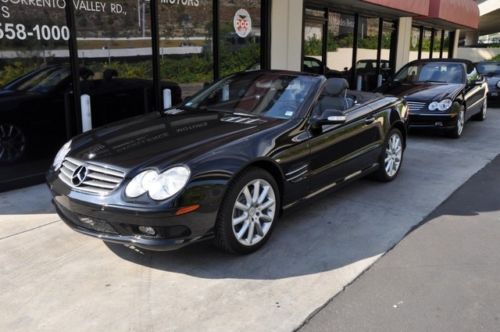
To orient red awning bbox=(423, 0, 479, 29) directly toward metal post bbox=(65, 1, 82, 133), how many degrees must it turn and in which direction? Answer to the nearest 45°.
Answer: approximately 45° to its right

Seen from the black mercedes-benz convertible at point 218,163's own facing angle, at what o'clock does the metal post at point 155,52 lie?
The metal post is roughly at 4 o'clock from the black mercedes-benz convertible.

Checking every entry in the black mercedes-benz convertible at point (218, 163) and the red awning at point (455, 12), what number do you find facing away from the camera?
0

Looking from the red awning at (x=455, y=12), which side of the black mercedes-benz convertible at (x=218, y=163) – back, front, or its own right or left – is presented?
back

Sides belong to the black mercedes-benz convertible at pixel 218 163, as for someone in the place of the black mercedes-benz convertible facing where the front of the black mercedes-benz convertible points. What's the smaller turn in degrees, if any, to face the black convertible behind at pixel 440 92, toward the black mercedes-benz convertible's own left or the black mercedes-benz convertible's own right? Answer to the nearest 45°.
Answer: approximately 180°

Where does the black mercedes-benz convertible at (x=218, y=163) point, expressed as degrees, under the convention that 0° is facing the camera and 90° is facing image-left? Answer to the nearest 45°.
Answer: approximately 45°

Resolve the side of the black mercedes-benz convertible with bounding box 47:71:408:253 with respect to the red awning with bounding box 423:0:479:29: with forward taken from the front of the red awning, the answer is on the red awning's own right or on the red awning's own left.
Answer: on the red awning's own right

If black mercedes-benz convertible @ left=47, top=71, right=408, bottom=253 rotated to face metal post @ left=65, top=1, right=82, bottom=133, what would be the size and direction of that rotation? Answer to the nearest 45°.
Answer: approximately 90° to its right

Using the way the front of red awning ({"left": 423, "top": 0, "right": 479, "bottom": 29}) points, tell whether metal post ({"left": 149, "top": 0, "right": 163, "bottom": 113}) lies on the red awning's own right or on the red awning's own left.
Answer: on the red awning's own right
